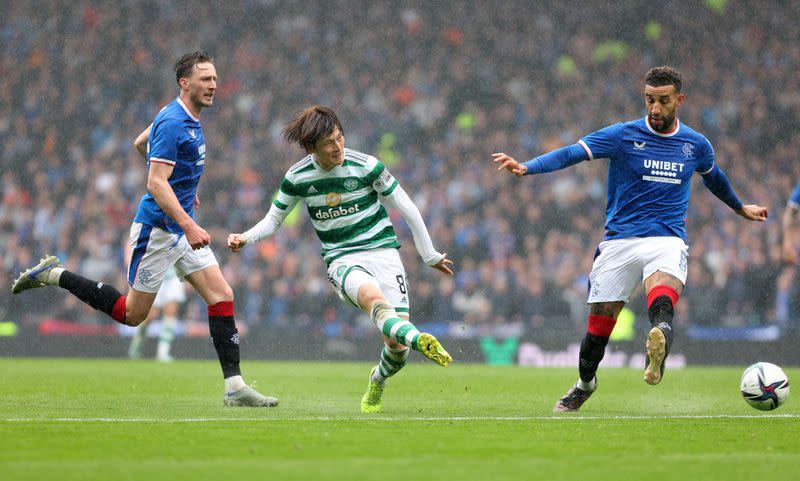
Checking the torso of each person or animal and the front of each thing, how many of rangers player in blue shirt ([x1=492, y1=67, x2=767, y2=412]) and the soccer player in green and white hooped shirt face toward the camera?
2

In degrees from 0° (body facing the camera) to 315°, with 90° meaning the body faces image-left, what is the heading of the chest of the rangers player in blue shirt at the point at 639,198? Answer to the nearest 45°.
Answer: approximately 0°

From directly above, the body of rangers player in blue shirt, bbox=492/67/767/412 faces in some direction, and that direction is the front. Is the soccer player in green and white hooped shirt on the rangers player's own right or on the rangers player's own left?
on the rangers player's own right

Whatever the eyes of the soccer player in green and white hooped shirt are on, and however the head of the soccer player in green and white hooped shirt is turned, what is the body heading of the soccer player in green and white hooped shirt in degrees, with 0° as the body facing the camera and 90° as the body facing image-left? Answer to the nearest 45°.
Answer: approximately 0°

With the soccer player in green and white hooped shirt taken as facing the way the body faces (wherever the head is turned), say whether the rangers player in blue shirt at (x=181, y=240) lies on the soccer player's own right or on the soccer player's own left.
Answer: on the soccer player's own right

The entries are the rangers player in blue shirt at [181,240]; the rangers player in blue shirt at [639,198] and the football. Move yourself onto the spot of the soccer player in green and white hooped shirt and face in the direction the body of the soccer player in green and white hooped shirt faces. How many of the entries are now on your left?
2

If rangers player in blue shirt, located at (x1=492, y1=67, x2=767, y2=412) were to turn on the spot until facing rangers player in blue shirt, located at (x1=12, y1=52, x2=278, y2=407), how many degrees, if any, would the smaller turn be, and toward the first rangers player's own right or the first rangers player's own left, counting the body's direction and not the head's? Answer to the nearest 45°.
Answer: approximately 90° to the first rangers player's own right

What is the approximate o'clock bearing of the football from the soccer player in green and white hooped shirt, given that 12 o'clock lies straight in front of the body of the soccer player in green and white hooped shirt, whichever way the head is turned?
The football is roughly at 9 o'clock from the soccer player in green and white hooped shirt.
